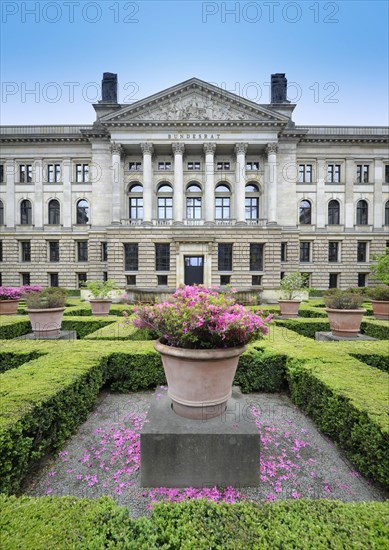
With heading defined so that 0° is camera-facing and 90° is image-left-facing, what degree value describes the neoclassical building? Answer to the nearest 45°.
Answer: approximately 0°

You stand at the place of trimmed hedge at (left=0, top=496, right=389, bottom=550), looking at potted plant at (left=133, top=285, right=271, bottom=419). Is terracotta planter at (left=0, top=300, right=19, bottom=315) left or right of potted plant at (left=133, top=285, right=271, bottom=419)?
left

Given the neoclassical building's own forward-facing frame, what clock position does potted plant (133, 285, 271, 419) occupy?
The potted plant is roughly at 12 o'clock from the neoclassical building.

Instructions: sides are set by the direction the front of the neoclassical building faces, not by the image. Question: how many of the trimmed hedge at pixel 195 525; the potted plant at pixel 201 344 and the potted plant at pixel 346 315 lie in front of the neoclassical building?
3

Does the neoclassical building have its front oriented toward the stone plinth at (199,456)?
yes

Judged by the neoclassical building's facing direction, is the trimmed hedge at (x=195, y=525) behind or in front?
in front

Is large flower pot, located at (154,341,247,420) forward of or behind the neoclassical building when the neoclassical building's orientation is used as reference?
forward
